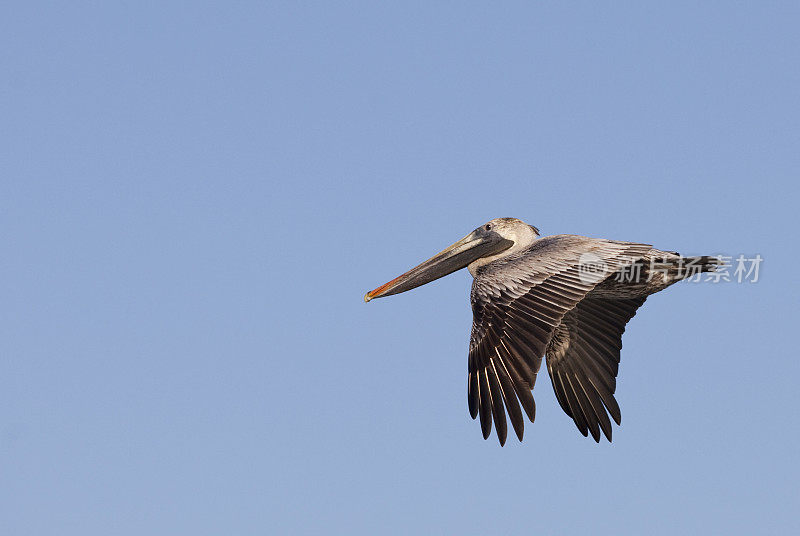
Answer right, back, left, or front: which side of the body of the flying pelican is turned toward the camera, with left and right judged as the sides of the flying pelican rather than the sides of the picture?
left
